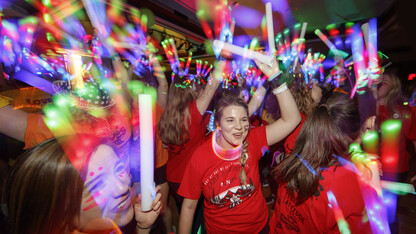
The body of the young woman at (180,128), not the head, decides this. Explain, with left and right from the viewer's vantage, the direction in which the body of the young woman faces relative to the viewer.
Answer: facing away from the viewer and to the right of the viewer

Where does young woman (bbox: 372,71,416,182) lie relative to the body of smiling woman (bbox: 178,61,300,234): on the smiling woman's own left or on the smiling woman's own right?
on the smiling woman's own left

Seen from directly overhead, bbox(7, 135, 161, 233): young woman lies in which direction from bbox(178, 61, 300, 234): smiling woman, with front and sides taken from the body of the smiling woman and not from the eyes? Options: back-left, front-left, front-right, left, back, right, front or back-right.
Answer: front-right

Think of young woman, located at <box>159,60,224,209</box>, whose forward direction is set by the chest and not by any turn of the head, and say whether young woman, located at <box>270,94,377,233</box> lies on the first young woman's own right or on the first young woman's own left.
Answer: on the first young woman's own right

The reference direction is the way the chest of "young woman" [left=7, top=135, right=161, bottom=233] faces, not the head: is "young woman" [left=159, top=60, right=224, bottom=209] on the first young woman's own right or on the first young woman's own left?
on the first young woman's own left

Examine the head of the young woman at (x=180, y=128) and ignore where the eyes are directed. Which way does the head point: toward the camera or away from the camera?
away from the camera

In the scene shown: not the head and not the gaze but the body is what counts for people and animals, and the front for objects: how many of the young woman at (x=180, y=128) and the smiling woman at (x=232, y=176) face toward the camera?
1

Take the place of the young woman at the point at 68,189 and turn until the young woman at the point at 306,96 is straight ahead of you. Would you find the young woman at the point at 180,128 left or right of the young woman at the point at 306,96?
left

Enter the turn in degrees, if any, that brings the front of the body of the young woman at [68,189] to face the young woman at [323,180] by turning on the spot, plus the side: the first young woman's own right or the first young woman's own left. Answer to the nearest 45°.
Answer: approximately 45° to the first young woman's own left
